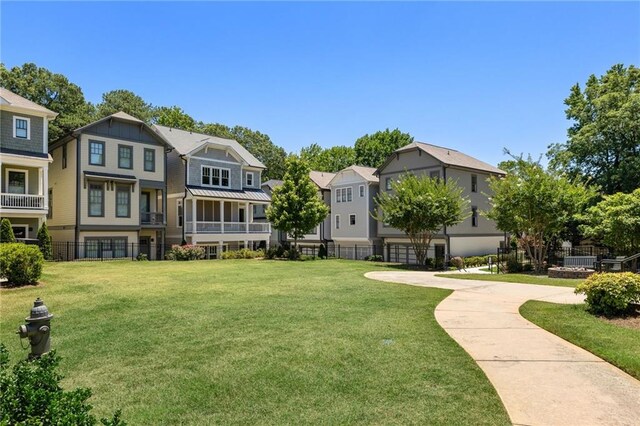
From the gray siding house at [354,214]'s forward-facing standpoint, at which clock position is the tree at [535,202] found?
The tree is roughly at 11 o'clock from the gray siding house.

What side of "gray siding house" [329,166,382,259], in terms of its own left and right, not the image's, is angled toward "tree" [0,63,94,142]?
right

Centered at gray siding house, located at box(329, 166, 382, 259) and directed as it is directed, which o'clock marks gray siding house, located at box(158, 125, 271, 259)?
gray siding house, located at box(158, 125, 271, 259) is roughly at 2 o'clock from gray siding house, located at box(329, 166, 382, 259).

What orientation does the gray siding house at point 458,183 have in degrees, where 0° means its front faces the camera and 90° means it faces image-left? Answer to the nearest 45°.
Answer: approximately 45°

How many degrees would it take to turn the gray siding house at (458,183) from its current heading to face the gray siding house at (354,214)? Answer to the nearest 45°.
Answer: approximately 45° to its right

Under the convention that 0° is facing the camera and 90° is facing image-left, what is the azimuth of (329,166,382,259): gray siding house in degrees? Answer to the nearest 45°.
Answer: approximately 0°

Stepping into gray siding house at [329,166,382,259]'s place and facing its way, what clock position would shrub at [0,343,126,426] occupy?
The shrub is roughly at 12 o'clock from the gray siding house.

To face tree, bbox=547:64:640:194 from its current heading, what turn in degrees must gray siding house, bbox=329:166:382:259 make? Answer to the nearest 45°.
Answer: approximately 90° to its left
